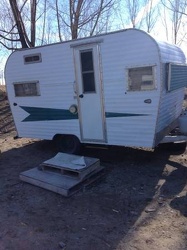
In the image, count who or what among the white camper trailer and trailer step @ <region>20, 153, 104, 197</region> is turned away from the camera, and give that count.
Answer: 0

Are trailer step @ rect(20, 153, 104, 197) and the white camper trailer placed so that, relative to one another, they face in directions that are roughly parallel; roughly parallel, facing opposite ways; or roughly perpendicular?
roughly perpendicular
